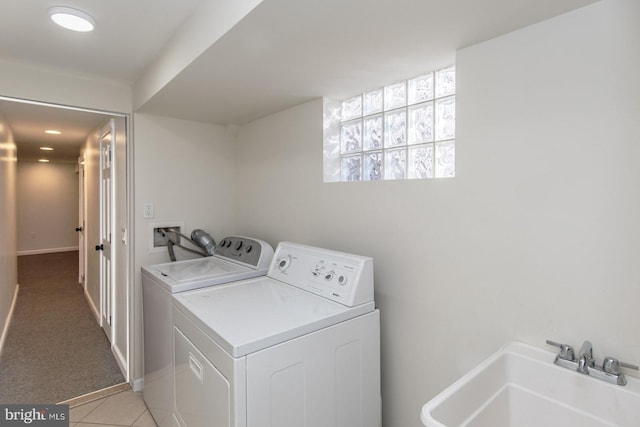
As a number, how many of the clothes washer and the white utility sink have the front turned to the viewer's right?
0

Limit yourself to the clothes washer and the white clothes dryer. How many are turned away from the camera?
0

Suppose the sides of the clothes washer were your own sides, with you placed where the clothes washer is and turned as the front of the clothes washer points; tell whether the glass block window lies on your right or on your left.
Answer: on your left

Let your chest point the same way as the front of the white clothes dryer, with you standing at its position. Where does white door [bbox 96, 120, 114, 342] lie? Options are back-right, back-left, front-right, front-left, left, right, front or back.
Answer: right

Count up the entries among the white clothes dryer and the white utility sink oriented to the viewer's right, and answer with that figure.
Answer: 0

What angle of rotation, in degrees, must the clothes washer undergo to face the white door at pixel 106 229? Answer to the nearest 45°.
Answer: approximately 90° to its right

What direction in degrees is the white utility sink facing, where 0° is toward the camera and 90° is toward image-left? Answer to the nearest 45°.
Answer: approximately 45°

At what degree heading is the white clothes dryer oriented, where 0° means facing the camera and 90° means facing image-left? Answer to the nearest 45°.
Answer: approximately 45°

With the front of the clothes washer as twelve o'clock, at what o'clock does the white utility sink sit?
The white utility sink is roughly at 9 o'clock from the clothes washer.
